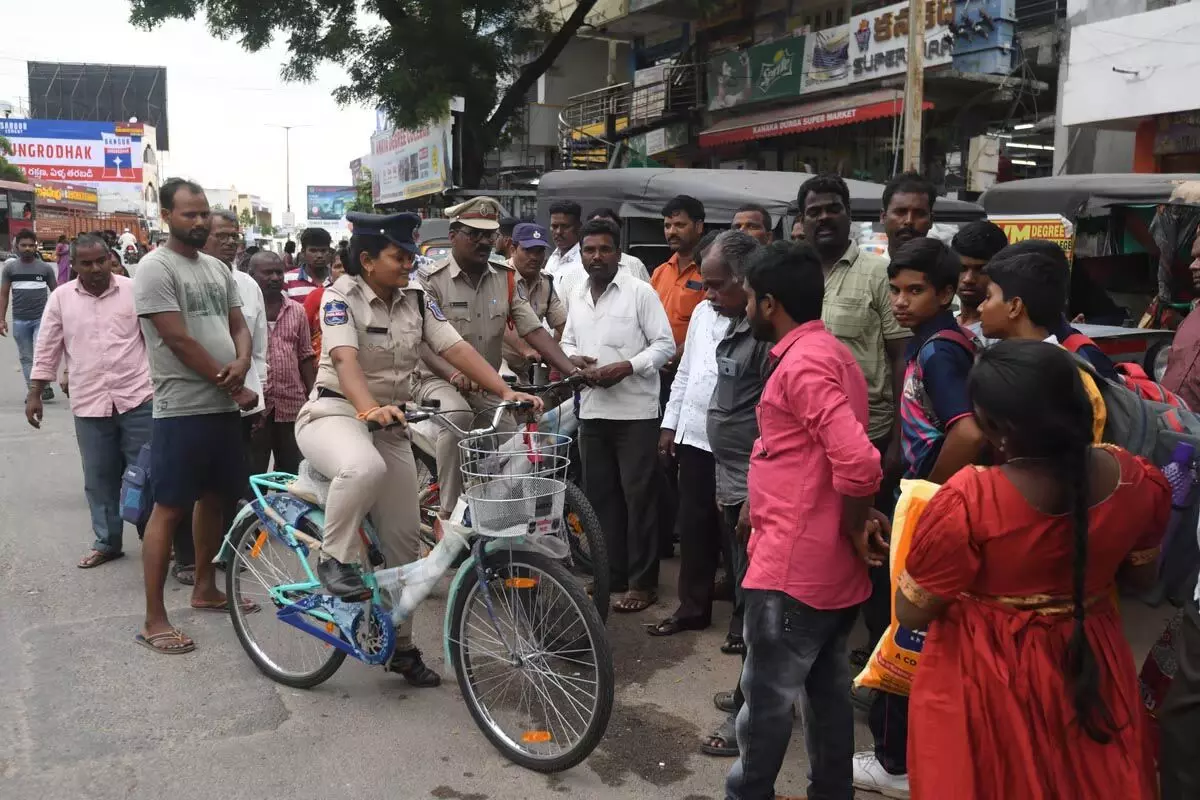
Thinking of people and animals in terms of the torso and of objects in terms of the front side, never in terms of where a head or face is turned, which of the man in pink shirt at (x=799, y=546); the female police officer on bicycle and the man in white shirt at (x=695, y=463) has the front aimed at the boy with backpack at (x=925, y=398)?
the female police officer on bicycle

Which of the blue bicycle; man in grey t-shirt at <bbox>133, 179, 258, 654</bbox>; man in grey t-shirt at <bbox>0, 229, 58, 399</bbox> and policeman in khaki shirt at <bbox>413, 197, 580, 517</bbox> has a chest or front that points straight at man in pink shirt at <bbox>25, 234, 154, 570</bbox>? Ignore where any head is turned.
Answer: man in grey t-shirt at <bbox>0, 229, 58, 399</bbox>

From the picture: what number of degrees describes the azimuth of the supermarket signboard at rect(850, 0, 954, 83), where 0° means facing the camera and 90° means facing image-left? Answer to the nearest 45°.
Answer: approximately 45°

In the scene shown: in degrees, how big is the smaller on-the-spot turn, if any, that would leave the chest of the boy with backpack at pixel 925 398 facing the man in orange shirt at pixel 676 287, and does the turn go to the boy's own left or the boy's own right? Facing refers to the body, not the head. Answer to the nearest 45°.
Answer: approximately 90° to the boy's own right

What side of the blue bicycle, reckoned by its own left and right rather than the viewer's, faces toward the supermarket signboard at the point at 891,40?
left

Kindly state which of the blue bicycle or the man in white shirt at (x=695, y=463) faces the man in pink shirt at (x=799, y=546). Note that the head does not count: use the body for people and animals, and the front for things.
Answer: the blue bicycle

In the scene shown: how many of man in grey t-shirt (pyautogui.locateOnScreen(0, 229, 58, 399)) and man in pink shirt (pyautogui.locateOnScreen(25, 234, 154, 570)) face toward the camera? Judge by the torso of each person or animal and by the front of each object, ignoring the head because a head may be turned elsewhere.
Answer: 2

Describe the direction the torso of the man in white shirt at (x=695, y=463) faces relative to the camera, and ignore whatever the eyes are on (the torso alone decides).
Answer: to the viewer's left

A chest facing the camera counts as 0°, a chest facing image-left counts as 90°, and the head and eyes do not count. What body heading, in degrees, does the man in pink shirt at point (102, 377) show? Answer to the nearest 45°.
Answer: approximately 0°

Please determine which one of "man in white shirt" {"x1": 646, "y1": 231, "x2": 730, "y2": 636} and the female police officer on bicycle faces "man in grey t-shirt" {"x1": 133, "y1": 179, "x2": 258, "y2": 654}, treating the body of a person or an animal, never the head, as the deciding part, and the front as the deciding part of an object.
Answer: the man in white shirt

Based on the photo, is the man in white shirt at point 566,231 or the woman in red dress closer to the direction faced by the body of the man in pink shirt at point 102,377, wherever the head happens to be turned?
the woman in red dress
